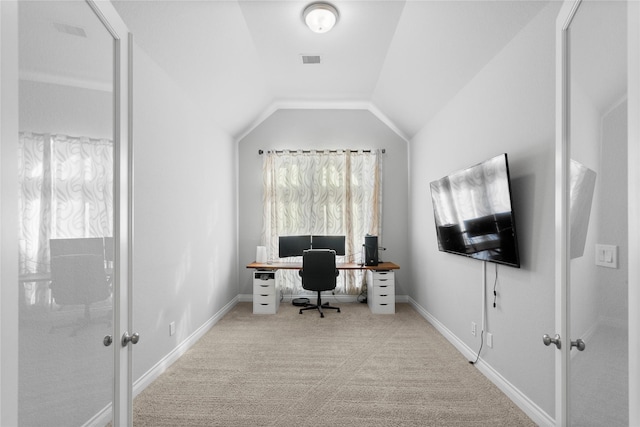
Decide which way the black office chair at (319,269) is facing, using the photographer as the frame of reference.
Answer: facing away from the viewer

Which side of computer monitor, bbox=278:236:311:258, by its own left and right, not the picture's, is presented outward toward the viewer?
front

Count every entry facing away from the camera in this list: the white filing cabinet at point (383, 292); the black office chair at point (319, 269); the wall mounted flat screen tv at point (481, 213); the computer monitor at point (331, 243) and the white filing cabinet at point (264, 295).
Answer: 1

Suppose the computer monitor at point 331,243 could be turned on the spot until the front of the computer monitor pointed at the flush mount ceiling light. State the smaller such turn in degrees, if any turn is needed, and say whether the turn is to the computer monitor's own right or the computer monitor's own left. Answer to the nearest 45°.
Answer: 0° — it already faces it

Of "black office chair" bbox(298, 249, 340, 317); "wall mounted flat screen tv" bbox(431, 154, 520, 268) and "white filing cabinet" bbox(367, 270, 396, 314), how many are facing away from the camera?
1

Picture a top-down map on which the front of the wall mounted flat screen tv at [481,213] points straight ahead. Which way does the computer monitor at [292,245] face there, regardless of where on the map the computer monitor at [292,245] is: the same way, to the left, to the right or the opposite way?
to the left

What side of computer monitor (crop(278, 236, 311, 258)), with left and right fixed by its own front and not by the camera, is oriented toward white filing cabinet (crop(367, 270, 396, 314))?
left

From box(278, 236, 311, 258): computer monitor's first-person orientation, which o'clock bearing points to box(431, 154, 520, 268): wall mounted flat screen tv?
The wall mounted flat screen tv is roughly at 11 o'clock from the computer monitor.

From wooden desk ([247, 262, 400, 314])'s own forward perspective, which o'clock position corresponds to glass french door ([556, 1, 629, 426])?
The glass french door is roughly at 12 o'clock from the wooden desk.

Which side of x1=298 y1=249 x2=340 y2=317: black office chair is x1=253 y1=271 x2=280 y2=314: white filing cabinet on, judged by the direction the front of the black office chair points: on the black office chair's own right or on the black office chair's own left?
on the black office chair's own left

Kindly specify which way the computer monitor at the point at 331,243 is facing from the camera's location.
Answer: facing the viewer

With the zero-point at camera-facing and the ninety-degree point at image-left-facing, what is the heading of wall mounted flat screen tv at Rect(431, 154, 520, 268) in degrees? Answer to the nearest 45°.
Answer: approximately 45°

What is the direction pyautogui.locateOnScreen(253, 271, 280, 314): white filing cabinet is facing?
toward the camera
